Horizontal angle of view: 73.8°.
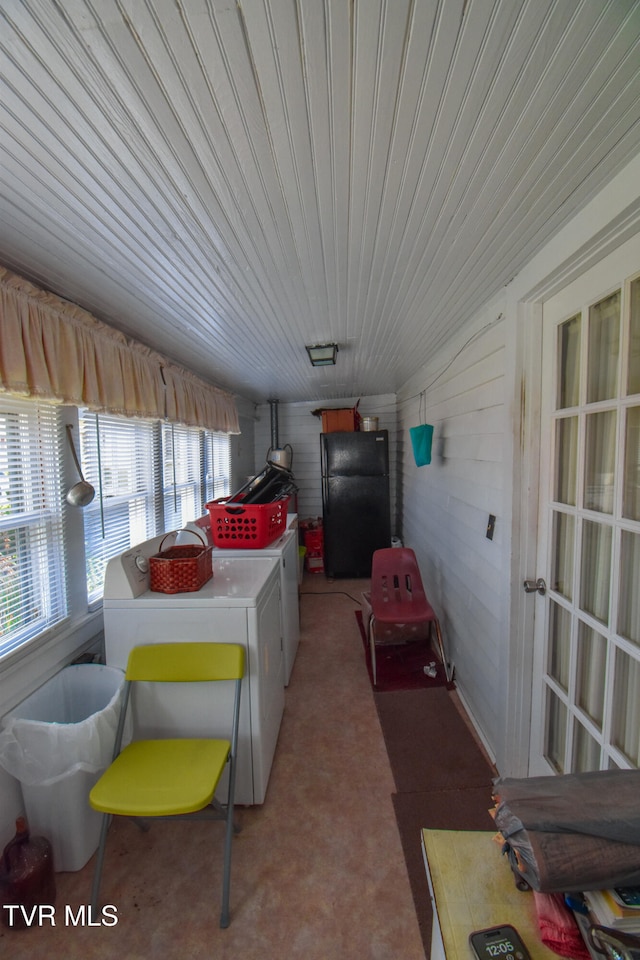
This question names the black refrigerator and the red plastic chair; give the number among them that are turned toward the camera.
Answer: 2

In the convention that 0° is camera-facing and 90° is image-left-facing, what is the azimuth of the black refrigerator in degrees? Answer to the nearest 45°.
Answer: approximately 0°

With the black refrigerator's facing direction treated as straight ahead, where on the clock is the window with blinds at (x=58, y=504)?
The window with blinds is roughly at 1 o'clock from the black refrigerator.

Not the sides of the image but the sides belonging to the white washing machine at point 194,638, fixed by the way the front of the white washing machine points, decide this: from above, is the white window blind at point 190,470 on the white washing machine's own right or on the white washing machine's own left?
on the white washing machine's own left

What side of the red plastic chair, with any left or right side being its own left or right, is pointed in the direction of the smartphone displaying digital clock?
front

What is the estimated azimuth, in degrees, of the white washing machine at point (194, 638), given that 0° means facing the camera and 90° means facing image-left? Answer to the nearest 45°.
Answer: approximately 270°

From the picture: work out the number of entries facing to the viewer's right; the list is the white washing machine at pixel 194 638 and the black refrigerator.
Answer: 1

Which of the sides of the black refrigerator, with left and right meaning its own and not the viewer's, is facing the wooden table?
front

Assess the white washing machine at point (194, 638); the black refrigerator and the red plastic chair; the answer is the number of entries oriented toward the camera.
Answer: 2

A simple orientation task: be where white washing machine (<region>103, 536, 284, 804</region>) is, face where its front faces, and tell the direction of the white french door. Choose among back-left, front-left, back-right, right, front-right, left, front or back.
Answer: front-right

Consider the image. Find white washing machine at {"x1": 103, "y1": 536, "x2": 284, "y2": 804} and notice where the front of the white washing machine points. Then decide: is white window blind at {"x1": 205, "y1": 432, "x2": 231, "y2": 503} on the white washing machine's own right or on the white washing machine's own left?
on the white washing machine's own left

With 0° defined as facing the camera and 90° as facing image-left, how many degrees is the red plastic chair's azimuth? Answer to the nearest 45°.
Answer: approximately 0°
